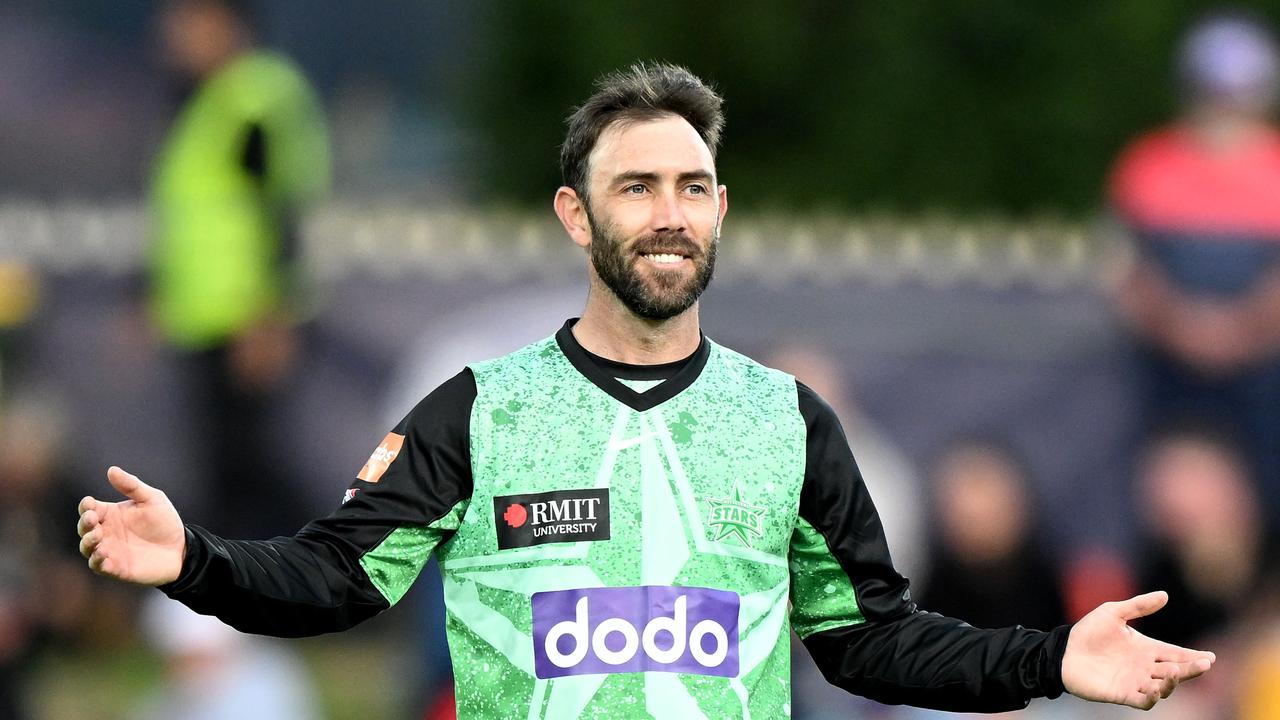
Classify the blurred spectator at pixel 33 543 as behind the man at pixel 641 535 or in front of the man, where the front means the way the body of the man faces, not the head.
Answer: behind

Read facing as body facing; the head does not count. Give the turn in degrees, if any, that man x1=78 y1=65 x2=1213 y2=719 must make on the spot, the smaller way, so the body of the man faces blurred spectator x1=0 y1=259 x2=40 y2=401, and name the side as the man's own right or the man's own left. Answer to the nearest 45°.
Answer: approximately 135° to the man's own right

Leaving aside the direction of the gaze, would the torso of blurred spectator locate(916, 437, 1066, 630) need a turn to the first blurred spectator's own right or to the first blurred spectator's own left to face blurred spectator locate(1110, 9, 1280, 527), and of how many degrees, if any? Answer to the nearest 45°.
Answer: approximately 135° to the first blurred spectator's own left

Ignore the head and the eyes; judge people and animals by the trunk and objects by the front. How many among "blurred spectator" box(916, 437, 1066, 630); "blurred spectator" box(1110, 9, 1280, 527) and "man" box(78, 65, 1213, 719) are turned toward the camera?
3

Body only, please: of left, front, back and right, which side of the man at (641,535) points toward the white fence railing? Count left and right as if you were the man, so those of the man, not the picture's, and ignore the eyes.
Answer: back

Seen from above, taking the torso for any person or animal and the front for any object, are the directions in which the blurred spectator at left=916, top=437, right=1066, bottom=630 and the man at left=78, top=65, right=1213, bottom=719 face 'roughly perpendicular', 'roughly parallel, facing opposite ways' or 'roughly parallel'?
roughly parallel

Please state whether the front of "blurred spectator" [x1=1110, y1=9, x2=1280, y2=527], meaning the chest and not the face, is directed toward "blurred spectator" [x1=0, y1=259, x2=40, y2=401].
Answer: no

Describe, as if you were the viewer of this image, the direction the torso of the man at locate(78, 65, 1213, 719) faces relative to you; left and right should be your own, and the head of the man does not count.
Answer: facing the viewer

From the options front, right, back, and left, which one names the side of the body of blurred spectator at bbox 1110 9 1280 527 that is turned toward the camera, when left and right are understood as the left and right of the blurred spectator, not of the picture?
front

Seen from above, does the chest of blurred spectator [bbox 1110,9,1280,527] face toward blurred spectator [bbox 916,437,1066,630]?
no

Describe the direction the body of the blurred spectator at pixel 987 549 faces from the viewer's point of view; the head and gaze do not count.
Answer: toward the camera

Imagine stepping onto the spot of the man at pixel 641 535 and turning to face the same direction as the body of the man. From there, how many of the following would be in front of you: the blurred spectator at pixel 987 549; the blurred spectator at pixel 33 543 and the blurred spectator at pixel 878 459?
0

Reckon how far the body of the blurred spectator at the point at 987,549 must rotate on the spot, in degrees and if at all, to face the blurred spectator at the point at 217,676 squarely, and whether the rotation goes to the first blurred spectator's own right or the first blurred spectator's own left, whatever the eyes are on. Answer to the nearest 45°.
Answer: approximately 90° to the first blurred spectator's own right

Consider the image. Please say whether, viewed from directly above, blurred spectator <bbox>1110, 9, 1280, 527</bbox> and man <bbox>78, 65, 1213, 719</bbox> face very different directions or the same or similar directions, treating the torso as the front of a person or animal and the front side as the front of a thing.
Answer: same or similar directions
